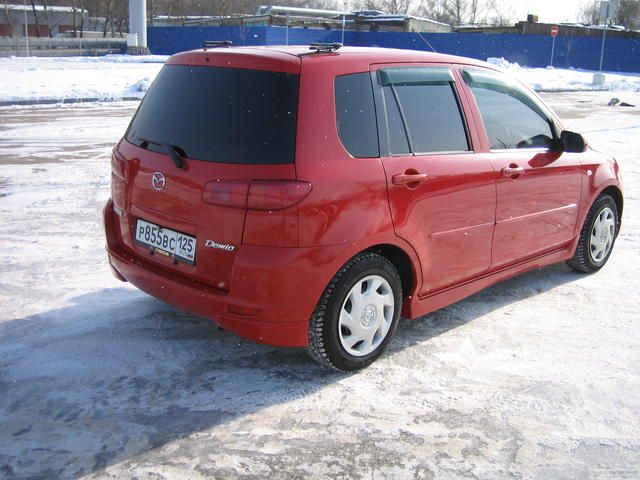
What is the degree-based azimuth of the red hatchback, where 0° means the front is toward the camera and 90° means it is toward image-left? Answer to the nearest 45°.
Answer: approximately 225°

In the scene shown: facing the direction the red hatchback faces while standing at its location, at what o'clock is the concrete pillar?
The concrete pillar is roughly at 10 o'clock from the red hatchback.
